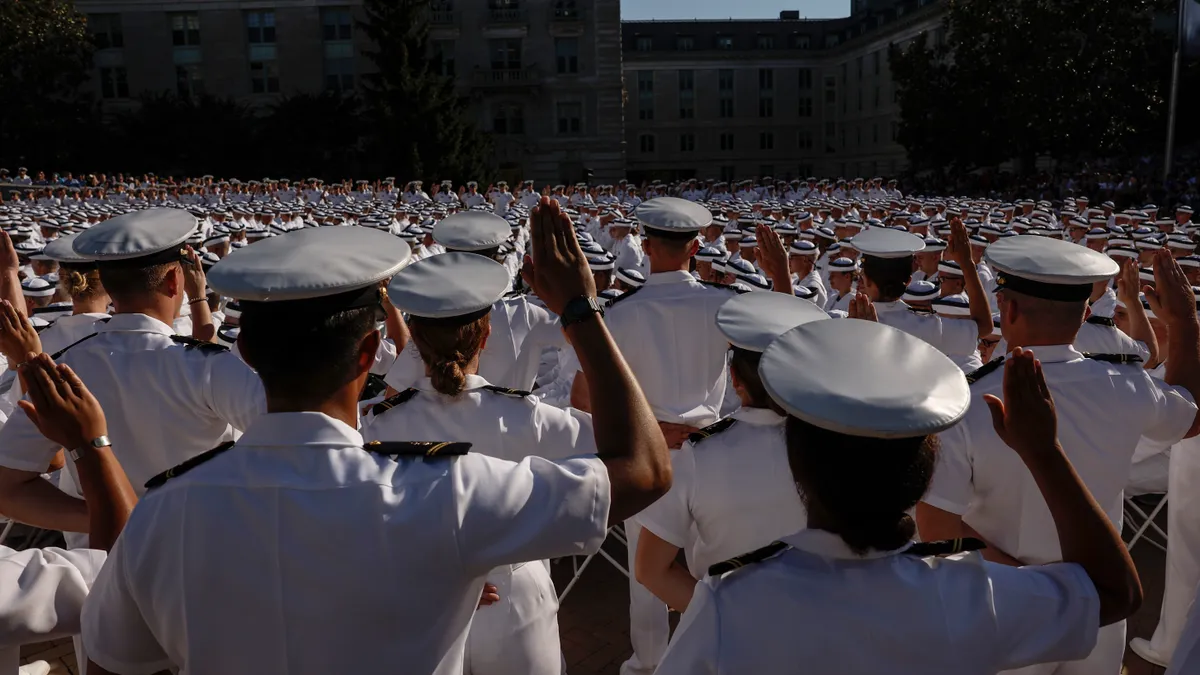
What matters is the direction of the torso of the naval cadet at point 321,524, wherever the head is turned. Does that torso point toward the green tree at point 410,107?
yes

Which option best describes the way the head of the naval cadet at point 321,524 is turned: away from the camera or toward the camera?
away from the camera

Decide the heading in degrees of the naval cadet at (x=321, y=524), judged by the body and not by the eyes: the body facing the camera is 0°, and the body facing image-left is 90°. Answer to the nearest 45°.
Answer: approximately 180°

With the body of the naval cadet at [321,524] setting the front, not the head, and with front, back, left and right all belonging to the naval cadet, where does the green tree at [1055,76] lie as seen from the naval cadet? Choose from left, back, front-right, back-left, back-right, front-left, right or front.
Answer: front-right

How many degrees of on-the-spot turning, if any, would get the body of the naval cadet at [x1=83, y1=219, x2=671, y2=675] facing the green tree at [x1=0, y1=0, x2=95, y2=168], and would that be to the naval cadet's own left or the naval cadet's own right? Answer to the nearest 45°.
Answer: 0° — they already face it
